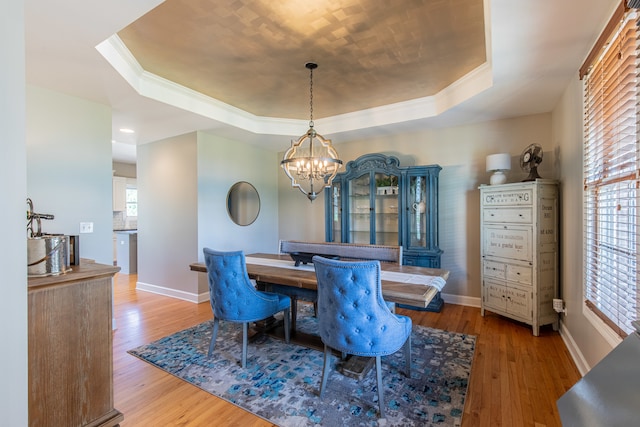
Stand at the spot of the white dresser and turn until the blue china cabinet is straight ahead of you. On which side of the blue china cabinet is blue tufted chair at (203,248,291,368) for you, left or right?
left

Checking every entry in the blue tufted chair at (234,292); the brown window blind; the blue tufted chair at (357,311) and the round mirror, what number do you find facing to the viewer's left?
1

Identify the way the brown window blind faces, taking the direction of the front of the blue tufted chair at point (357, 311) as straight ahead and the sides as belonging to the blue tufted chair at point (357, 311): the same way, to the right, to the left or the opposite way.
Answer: to the left

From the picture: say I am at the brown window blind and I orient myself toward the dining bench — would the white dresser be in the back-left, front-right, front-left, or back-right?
front-right

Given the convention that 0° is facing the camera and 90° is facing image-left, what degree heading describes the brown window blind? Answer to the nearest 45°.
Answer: approximately 90°

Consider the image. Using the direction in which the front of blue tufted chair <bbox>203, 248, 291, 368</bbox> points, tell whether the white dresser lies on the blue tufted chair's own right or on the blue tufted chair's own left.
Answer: on the blue tufted chair's own right

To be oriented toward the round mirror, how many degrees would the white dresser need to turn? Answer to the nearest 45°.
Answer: approximately 45° to its right

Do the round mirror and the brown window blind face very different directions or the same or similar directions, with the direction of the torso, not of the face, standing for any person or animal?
very different directions

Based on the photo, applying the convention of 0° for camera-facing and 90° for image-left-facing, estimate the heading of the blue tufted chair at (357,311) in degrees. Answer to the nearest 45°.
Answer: approximately 225°

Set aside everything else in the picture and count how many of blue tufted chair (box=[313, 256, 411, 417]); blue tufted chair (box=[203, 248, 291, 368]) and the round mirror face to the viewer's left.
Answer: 0

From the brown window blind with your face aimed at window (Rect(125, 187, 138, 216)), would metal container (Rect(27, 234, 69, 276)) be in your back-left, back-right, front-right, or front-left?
front-left

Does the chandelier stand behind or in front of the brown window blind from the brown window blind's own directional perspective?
in front

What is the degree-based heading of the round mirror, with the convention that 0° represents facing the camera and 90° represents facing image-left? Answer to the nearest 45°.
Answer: approximately 315°

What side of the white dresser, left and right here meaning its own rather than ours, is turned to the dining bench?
front

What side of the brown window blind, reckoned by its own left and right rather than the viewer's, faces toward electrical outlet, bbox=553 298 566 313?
right

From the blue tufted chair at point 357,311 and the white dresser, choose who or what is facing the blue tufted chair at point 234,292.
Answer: the white dresser
